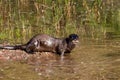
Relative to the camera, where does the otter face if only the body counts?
to the viewer's right
